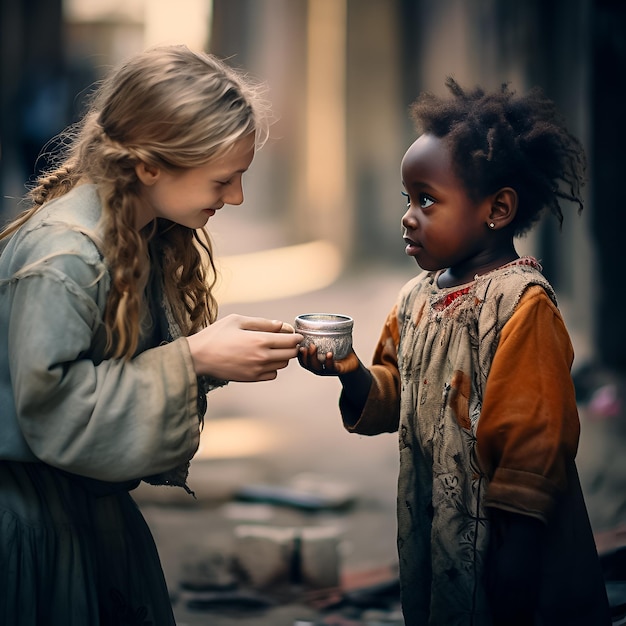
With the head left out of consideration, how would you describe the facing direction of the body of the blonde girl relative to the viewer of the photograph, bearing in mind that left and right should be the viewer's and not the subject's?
facing to the right of the viewer

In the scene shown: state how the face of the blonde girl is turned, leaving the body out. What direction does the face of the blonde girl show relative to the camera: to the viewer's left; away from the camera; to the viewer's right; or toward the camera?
to the viewer's right
